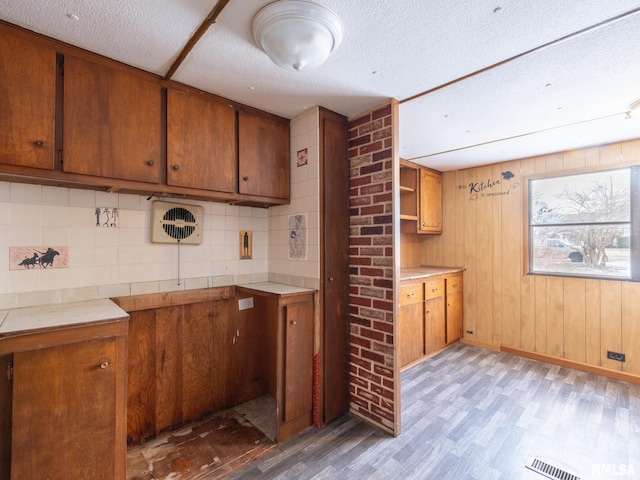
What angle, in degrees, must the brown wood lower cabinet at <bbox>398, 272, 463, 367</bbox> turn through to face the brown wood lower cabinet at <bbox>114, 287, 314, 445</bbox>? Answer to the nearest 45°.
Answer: approximately 90° to its right

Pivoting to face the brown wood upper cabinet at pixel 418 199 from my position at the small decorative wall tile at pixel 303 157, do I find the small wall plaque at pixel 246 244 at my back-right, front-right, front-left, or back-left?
back-left

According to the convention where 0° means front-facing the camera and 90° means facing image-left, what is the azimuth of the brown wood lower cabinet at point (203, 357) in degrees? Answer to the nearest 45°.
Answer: approximately 315°

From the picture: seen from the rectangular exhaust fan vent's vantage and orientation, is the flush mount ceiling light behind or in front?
in front

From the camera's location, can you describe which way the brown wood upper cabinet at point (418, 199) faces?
facing the viewer and to the right of the viewer

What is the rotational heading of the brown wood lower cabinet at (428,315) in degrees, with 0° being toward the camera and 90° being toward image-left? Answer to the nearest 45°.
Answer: approximately 315°

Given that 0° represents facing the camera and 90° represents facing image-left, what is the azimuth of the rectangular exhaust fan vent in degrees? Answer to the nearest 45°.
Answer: approximately 0°

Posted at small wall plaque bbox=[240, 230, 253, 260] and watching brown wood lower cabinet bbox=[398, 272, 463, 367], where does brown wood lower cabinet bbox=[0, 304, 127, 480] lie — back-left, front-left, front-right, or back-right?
back-right

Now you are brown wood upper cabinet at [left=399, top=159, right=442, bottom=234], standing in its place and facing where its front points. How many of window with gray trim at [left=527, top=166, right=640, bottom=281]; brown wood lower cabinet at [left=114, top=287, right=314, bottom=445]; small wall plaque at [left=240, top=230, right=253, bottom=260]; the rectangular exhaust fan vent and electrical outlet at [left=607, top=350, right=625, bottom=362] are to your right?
3

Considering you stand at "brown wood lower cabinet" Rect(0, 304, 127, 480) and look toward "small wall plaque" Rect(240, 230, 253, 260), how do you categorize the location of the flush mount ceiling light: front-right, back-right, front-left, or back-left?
front-right

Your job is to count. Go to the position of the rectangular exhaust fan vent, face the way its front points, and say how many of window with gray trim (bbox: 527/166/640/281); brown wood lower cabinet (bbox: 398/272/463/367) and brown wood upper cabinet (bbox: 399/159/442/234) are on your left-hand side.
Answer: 3

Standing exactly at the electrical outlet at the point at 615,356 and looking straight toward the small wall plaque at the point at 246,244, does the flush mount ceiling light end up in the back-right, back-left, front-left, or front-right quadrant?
front-left
